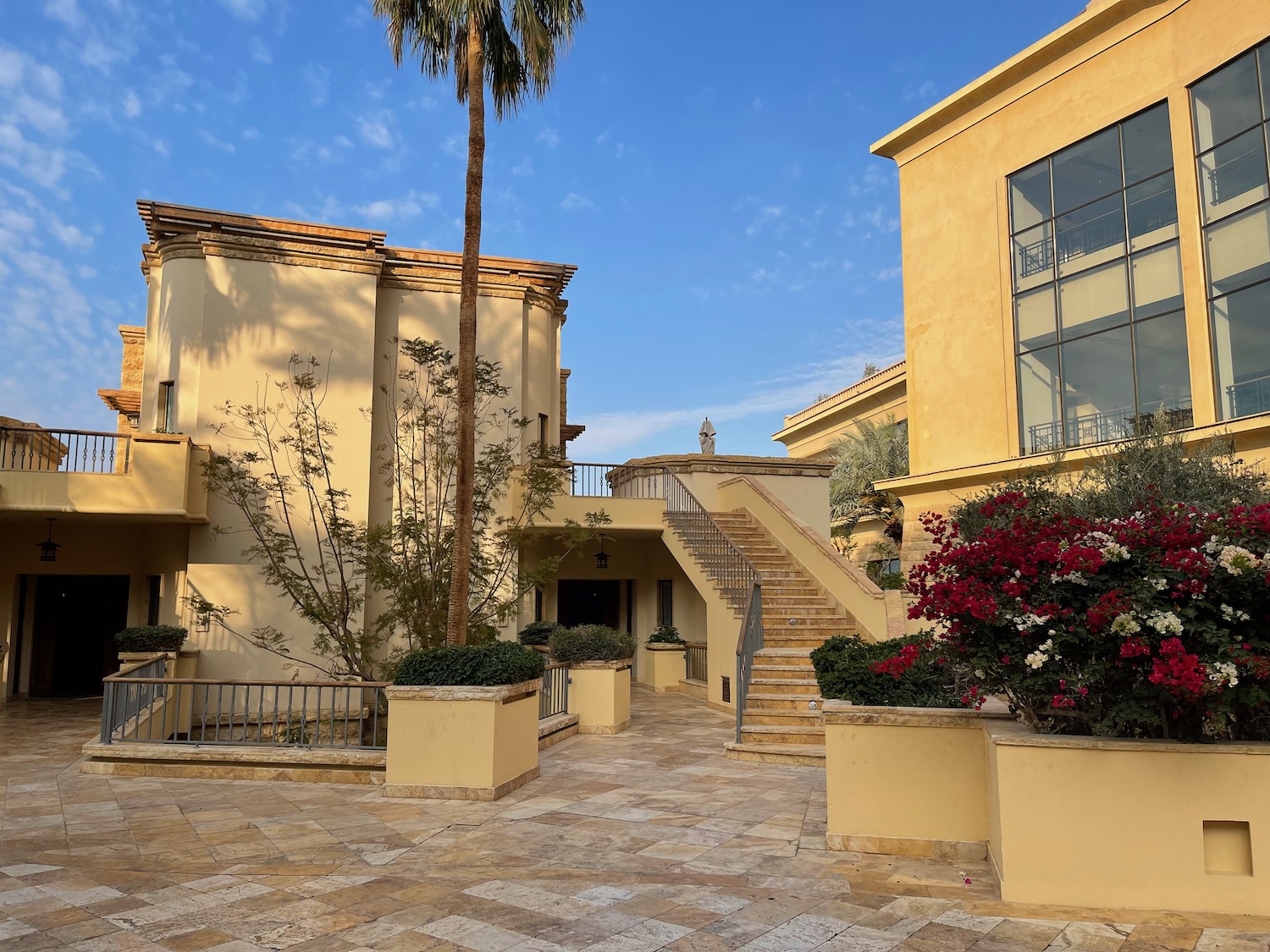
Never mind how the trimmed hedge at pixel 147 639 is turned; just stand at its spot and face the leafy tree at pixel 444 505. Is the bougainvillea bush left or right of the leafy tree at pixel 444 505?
right

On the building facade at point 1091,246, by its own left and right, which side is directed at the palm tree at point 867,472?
right

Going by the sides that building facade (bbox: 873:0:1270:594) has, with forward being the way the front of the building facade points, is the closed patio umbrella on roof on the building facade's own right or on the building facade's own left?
on the building facade's own right

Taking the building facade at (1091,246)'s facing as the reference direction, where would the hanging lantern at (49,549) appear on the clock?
The hanging lantern is roughly at 1 o'clock from the building facade.

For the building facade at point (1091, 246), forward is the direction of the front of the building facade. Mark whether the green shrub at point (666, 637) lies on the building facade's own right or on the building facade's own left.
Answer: on the building facade's own right

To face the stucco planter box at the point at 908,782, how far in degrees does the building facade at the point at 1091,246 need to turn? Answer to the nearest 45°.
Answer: approximately 45° to its left

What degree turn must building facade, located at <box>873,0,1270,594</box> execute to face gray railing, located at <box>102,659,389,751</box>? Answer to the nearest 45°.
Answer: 0° — it already faces it

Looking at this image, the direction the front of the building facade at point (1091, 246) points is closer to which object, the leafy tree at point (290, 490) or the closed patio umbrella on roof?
the leafy tree

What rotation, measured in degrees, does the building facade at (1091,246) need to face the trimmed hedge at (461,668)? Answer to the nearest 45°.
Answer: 0° — it already faces it

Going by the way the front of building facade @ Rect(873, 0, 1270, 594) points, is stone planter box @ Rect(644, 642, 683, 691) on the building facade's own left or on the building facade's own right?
on the building facade's own right

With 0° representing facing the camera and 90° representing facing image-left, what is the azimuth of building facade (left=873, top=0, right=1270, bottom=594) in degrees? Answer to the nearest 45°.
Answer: approximately 45°
